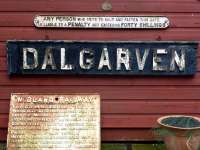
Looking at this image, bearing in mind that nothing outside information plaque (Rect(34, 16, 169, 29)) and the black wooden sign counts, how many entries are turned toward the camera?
2

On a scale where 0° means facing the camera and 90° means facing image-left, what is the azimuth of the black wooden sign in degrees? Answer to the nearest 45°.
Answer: approximately 0°

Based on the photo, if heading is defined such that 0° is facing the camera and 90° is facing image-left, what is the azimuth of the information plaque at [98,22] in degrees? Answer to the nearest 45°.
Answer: approximately 0°

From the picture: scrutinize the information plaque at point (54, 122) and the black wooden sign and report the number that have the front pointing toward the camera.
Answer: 2
